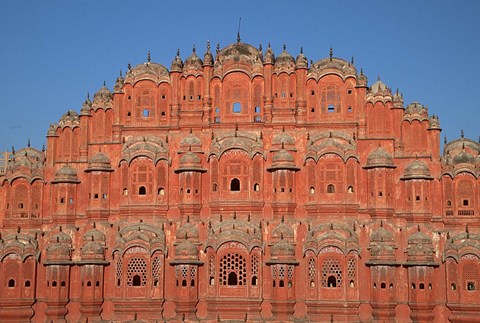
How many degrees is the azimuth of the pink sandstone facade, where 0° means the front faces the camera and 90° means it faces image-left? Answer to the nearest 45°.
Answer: approximately 0°
